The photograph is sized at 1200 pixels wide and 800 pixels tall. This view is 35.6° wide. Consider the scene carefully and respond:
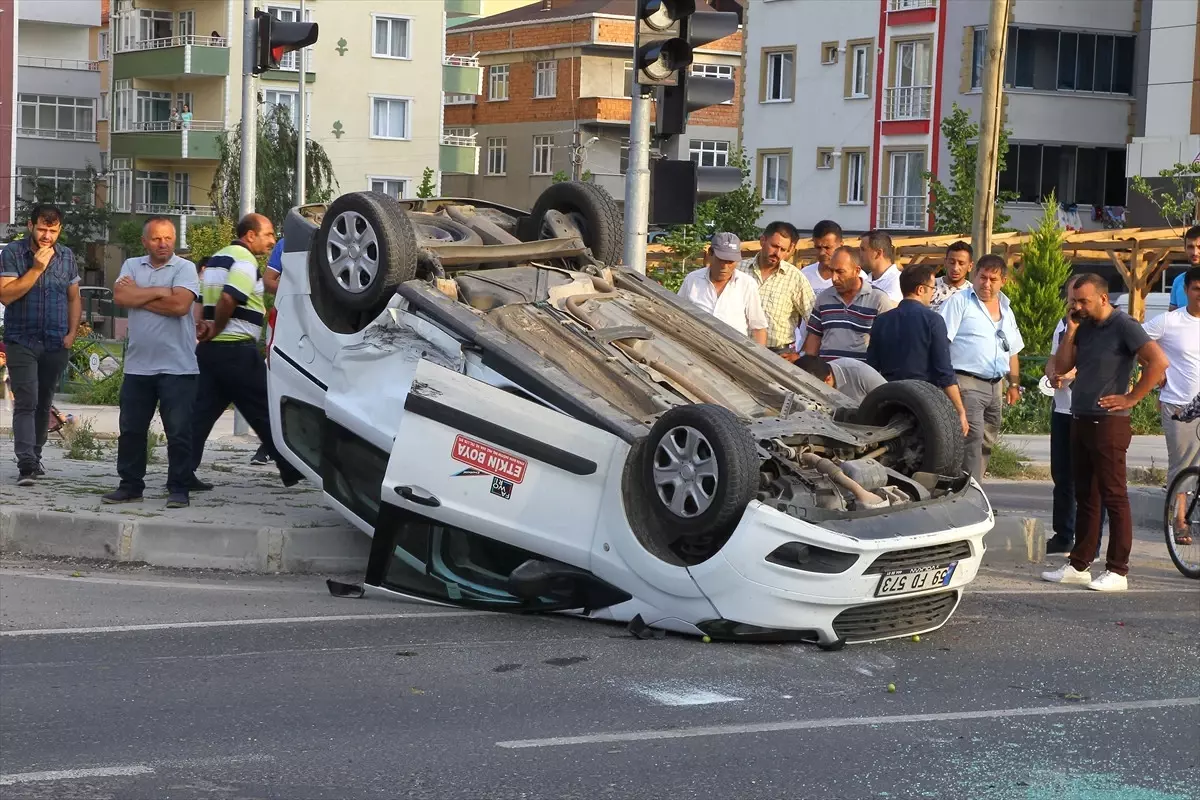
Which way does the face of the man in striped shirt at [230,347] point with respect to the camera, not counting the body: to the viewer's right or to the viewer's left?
to the viewer's right

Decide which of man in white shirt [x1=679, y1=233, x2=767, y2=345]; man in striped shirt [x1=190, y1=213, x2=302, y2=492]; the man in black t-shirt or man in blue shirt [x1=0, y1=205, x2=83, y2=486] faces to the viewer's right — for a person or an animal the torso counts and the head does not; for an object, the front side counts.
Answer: the man in striped shirt

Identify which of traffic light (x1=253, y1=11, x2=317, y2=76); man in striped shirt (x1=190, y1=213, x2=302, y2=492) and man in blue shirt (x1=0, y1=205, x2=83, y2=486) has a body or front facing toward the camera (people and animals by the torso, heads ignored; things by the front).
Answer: the man in blue shirt

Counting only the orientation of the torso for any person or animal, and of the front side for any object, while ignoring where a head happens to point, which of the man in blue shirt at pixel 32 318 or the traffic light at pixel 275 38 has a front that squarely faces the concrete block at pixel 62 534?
the man in blue shirt

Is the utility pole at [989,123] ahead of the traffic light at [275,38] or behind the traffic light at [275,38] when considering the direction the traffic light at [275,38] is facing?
ahead

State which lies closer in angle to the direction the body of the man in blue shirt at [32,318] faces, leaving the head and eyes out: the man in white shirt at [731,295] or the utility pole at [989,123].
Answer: the man in white shirt

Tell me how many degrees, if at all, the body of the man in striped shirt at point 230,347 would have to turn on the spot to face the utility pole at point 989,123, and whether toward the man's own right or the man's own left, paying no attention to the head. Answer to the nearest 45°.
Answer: approximately 45° to the man's own left

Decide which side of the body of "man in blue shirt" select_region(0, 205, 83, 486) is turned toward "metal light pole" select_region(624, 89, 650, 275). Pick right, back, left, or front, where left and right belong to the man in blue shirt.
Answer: left

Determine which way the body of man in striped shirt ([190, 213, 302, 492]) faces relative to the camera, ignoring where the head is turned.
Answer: to the viewer's right

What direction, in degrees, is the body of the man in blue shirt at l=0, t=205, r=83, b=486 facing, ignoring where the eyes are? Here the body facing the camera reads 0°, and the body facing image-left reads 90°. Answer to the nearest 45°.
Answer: approximately 0°

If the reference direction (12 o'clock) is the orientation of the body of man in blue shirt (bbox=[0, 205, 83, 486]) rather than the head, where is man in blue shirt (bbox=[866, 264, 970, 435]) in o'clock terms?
man in blue shirt (bbox=[866, 264, 970, 435]) is roughly at 10 o'clock from man in blue shirt (bbox=[0, 205, 83, 486]).

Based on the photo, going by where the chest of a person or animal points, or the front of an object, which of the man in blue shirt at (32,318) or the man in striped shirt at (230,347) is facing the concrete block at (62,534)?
the man in blue shirt

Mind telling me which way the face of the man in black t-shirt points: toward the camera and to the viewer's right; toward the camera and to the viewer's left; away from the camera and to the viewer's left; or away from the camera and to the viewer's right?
toward the camera and to the viewer's left

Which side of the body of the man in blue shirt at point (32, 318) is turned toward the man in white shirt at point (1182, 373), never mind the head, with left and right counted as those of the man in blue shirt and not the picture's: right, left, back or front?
left
